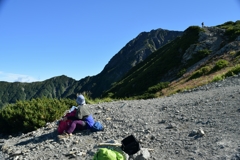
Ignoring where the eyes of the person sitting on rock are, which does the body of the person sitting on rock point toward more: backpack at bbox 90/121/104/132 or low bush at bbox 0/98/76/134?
the low bush
